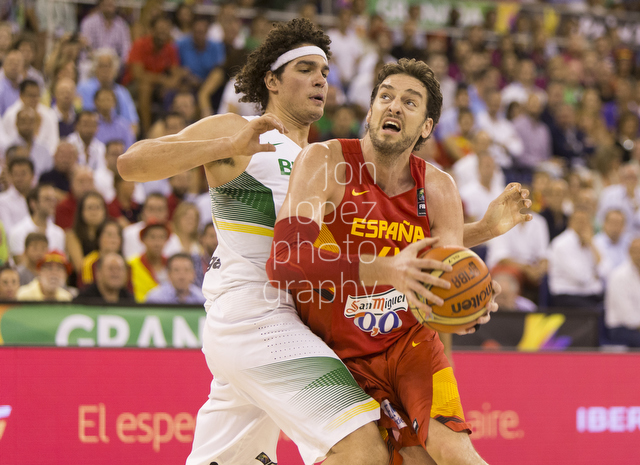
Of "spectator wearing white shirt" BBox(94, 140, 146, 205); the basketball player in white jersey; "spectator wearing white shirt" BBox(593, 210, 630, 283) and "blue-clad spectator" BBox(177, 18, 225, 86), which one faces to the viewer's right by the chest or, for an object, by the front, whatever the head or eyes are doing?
the basketball player in white jersey

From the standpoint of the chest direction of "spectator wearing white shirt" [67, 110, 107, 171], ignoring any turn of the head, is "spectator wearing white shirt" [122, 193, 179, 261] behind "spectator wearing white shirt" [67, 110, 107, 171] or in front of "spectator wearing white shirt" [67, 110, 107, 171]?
in front

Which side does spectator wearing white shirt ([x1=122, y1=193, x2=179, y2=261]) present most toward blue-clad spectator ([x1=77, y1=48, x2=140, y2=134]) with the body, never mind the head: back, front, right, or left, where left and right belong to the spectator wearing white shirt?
back

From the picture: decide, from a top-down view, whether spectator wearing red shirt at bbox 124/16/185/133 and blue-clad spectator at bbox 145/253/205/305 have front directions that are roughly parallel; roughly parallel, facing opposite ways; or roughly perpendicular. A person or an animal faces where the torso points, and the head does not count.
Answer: roughly parallel

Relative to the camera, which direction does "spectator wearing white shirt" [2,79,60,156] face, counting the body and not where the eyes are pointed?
toward the camera

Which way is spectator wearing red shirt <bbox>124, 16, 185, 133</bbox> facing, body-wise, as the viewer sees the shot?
toward the camera

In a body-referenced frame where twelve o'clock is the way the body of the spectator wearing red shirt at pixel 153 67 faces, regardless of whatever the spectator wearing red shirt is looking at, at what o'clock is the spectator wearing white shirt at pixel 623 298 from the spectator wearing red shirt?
The spectator wearing white shirt is roughly at 10 o'clock from the spectator wearing red shirt.

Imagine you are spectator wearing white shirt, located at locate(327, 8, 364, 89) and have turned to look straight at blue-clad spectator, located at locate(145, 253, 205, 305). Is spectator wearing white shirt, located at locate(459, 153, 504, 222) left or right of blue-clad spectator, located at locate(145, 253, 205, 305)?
left

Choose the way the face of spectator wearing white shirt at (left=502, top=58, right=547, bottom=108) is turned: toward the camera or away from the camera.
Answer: toward the camera

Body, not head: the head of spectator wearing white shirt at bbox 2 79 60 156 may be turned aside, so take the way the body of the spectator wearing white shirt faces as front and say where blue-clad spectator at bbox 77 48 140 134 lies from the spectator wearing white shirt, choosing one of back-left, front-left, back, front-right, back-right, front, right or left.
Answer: back-left

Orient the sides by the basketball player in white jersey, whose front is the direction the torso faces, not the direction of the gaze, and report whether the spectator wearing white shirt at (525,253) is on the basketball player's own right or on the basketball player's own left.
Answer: on the basketball player's own left

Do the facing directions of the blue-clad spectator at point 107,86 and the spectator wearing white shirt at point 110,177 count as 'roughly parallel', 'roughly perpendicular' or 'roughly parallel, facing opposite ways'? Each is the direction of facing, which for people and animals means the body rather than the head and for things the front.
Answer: roughly parallel

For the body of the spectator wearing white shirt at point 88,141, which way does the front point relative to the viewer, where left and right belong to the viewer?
facing the viewer

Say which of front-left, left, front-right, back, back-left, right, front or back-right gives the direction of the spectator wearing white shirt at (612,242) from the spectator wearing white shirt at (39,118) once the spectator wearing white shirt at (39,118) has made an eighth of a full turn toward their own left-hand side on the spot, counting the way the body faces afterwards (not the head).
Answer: front-left

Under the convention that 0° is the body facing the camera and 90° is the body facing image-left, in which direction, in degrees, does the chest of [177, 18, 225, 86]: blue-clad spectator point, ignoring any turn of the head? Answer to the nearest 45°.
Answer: approximately 0°

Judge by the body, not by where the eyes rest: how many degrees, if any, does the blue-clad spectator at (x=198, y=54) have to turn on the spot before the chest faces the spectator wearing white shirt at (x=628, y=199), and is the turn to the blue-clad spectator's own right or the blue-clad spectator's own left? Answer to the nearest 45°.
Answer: approximately 90° to the blue-clad spectator's own left
